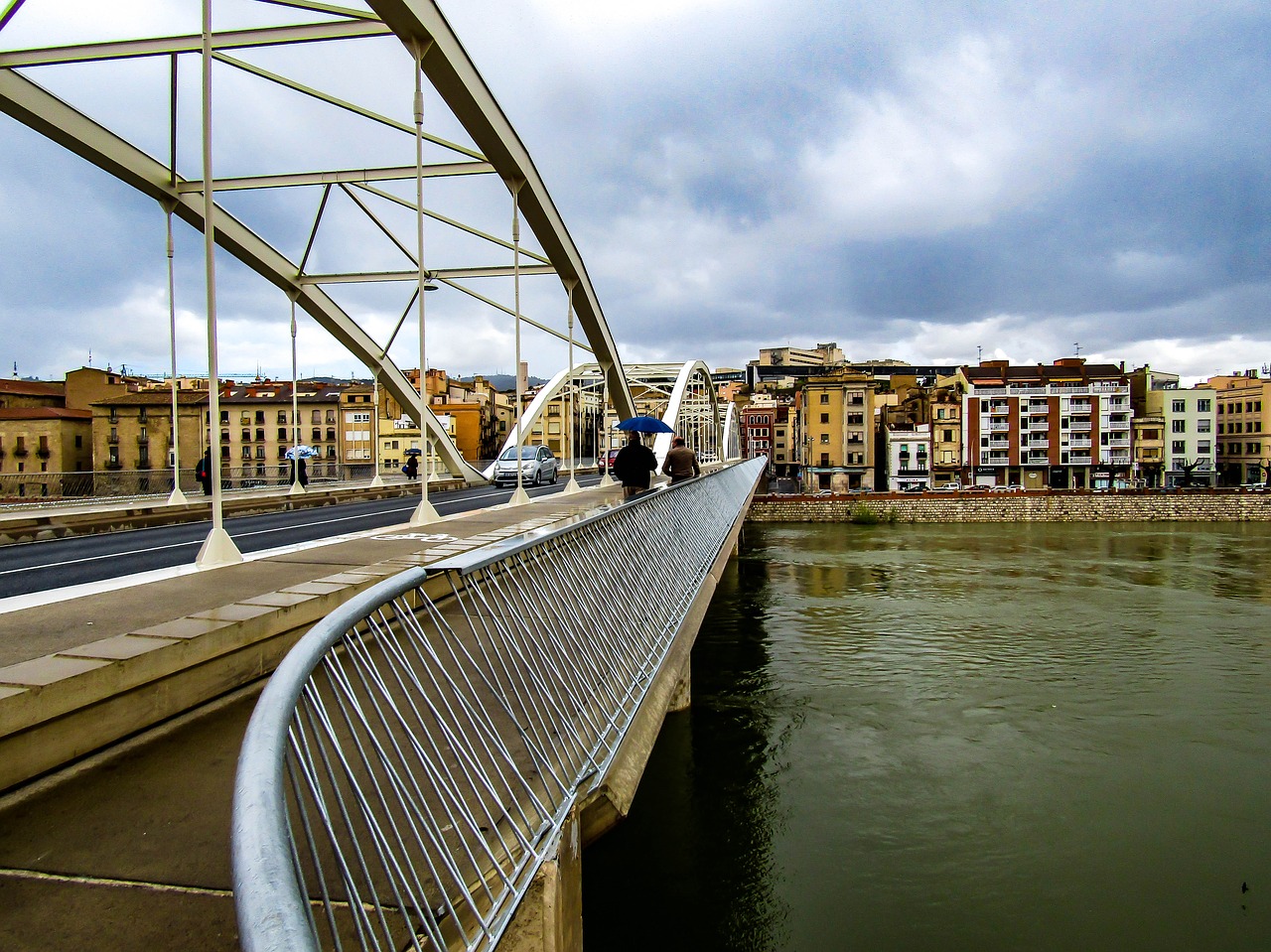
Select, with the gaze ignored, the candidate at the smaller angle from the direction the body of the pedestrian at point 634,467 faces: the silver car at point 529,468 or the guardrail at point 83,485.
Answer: the silver car

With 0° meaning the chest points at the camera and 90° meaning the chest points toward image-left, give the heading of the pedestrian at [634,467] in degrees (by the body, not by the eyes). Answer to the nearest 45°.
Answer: approximately 180°

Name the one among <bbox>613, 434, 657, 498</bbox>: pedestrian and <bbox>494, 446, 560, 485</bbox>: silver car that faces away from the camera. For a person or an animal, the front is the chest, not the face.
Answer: the pedestrian

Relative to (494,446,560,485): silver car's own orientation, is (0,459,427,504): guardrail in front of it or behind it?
in front

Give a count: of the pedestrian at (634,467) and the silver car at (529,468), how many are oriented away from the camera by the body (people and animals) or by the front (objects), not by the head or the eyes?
1

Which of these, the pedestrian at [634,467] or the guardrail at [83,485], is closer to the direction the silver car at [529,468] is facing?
the guardrail

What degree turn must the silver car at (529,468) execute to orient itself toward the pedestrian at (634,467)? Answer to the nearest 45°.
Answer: approximately 45° to its left

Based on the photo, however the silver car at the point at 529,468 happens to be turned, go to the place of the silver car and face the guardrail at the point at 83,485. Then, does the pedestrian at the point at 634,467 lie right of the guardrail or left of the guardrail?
left

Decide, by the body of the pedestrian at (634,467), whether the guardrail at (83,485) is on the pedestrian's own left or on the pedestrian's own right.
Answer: on the pedestrian's own left
